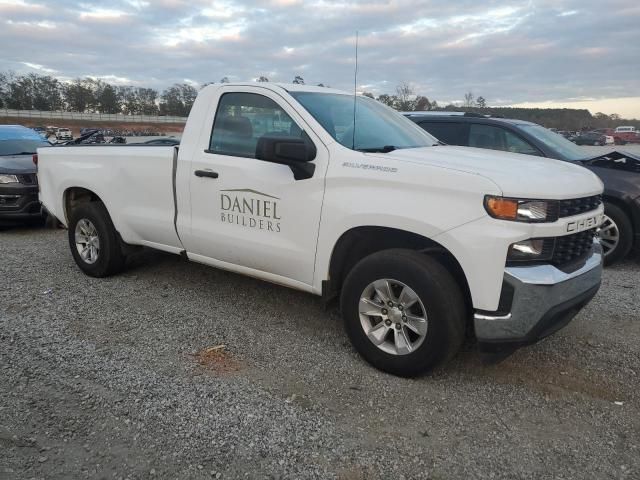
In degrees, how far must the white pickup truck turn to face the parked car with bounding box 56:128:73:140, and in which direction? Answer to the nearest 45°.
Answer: approximately 180°

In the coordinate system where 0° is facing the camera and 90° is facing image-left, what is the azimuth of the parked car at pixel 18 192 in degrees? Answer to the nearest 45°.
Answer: approximately 315°

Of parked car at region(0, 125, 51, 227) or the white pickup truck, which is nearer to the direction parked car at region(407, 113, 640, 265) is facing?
the white pickup truck

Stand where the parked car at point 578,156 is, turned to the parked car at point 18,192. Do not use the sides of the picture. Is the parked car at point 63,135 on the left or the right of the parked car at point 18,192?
right

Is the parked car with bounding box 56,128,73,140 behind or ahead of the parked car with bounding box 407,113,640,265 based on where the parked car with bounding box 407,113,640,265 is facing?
behind

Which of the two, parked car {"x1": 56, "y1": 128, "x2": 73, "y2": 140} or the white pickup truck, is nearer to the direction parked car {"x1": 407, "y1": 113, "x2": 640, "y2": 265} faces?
the white pickup truck

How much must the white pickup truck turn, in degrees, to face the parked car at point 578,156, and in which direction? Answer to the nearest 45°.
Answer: approximately 90° to its left

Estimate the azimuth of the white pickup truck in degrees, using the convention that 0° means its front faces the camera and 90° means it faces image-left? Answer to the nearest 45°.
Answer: approximately 315°

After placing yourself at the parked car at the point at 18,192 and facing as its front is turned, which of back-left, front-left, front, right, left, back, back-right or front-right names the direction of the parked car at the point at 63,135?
back-left
